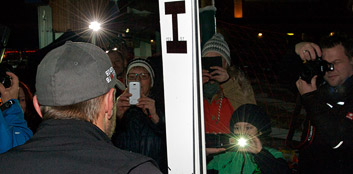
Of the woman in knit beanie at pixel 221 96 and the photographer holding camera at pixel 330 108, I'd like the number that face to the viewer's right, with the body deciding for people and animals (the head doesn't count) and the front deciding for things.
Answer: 0

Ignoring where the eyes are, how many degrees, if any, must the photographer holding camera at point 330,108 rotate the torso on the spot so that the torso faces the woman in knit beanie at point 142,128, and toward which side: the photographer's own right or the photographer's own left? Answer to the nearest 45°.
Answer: approximately 45° to the photographer's own right

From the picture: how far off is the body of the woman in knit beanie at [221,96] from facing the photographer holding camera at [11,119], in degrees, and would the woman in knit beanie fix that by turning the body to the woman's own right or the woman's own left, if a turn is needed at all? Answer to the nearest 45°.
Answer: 0° — they already face them

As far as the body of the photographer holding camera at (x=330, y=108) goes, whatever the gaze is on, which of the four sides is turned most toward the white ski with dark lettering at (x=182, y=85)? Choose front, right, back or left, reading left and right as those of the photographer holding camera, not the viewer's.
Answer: front

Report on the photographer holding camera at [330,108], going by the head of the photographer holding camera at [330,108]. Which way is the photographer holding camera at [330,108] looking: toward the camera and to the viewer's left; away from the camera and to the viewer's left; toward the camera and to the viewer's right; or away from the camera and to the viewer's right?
toward the camera and to the viewer's left

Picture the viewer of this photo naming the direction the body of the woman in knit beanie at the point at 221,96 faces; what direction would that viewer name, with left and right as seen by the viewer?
facing the viewer and to the left of the viewer

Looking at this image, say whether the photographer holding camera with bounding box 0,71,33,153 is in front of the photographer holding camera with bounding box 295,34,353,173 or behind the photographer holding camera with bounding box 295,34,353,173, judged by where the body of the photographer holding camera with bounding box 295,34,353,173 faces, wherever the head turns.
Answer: in front
